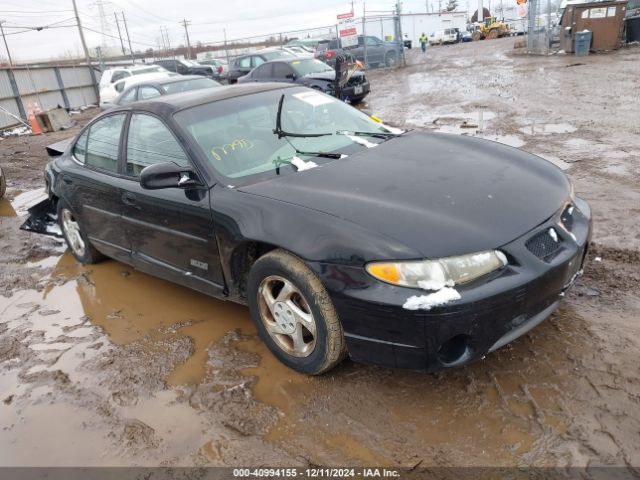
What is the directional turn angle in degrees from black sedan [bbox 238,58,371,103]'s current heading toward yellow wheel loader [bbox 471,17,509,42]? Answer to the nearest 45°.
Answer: approximately 90° to its left

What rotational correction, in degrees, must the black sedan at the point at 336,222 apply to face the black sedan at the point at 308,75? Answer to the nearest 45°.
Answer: approximately 135° to its left

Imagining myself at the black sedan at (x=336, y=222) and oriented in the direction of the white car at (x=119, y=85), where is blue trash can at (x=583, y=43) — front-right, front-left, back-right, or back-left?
front-right

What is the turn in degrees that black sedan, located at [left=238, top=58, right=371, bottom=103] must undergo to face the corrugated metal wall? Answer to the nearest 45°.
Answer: approximately 180°

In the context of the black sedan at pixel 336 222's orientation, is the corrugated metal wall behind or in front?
behind

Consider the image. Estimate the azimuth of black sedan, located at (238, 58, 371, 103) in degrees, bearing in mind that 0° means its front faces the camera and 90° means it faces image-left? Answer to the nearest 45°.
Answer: approximately 315°

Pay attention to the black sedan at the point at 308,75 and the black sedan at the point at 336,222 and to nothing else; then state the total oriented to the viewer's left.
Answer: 0

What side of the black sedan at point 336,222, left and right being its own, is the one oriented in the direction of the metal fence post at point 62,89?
back

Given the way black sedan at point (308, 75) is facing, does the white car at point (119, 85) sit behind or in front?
behind

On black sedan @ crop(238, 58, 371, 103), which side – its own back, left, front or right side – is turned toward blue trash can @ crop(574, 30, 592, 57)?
left

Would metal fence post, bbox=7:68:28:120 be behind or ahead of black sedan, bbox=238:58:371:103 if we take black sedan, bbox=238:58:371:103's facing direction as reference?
behind

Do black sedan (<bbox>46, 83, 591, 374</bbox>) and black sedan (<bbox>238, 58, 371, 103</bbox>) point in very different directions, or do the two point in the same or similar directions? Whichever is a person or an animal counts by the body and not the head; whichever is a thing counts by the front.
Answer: same or similar directions

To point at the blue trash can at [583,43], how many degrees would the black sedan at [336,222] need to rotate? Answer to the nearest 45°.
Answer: approximately 90° to its left

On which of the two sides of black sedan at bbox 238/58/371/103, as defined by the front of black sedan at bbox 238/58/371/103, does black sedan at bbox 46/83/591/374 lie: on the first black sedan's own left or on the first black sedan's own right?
on the first black sedan's own right

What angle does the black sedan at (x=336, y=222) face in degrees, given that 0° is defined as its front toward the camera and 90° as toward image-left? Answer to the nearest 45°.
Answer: approximately 315°
